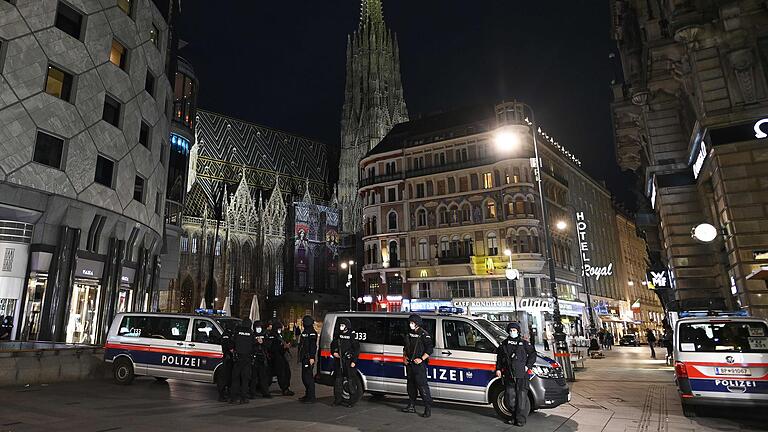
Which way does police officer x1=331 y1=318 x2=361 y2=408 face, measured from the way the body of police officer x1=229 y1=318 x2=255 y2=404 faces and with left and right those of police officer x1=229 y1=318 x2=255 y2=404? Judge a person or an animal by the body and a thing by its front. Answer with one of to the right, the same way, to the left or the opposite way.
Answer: the opposite way

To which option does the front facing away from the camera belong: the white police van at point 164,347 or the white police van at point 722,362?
the white police van at point 722,362

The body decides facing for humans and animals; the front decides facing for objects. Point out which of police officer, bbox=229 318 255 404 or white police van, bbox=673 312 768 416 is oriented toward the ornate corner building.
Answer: the white police van

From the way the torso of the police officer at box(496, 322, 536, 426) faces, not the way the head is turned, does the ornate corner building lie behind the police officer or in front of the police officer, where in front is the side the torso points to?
behind

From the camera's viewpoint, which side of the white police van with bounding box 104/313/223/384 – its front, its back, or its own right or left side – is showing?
right

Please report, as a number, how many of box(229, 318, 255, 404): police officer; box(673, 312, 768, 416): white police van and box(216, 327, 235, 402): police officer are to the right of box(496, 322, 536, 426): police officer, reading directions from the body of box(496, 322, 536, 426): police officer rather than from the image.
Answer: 2

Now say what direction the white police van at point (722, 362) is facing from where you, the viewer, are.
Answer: facing away from the viewer

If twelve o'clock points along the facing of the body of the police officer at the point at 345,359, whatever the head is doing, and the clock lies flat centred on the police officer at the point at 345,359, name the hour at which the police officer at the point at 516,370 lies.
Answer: the police officer at the point at 516,370 is roughly at 10 o'clock from the police officer at the point at 345,359.
